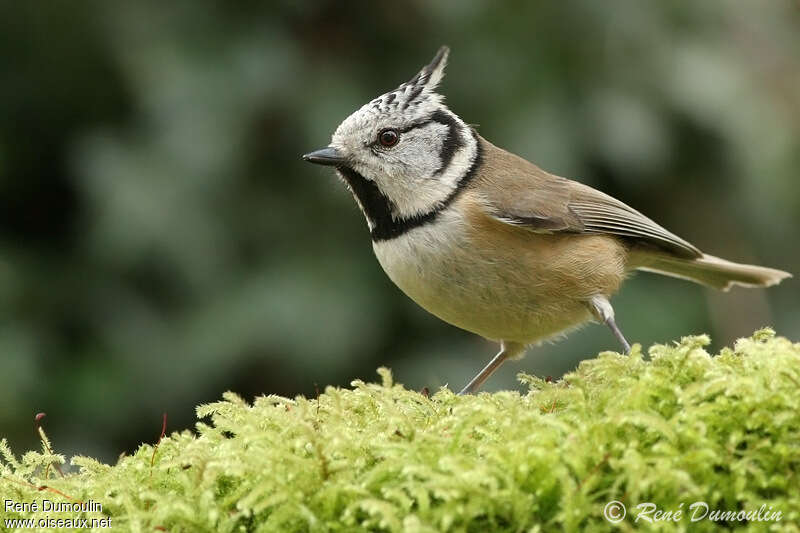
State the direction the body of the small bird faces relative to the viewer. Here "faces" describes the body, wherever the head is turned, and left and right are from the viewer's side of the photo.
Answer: facing to the left of the viewer
